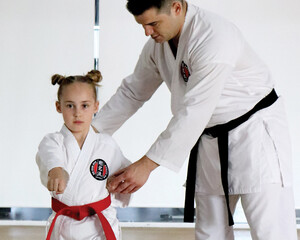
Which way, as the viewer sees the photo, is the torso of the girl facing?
toward the camera

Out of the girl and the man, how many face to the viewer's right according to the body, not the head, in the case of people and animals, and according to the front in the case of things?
0

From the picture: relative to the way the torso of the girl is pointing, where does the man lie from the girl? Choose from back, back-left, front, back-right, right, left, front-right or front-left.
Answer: left

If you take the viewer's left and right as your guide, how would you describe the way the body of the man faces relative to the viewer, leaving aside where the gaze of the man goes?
facing the viewer and to the left of the viewer

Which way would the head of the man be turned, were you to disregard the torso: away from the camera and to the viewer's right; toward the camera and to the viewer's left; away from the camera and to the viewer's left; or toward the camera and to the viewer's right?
toward the camera and to the viewer's left

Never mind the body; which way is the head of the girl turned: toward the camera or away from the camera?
toward the camera

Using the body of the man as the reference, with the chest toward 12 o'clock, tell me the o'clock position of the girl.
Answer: The girl is roughly at 1 o'clock from the man.
